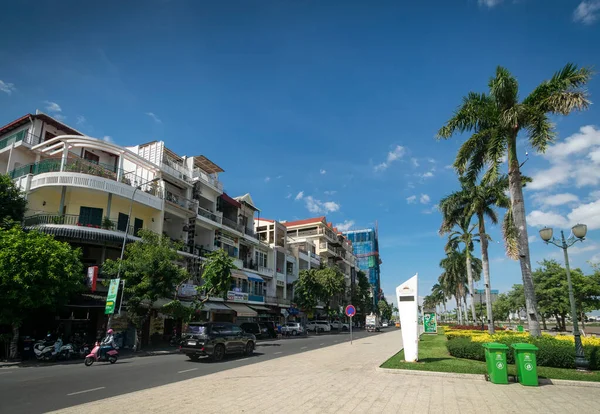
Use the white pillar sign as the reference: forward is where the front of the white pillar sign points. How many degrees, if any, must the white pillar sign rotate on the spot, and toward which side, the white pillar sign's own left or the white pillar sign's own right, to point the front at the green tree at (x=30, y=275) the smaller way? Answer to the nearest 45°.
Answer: approximately 90° to the white pillar sign's own right

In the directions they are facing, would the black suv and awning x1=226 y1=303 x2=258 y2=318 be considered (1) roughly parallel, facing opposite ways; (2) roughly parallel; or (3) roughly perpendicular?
roughly perpendicular

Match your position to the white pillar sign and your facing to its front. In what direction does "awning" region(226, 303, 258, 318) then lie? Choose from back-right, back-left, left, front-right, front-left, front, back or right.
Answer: back-right

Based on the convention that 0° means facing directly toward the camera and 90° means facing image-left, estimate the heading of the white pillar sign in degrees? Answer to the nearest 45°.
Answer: approximately 0°

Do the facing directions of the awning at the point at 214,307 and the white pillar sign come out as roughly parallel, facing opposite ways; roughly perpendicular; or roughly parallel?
roughly perpendicular

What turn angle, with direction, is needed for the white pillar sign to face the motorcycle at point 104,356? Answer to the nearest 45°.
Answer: approximately 90° to its right

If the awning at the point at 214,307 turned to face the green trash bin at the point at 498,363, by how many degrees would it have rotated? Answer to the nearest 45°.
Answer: approximately 45° to its right

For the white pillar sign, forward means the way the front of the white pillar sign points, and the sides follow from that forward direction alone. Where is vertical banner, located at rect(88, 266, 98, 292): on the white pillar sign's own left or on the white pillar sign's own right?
on the white pillar sign's own right

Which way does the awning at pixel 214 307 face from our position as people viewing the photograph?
facing the viewer and to the right of the viewer

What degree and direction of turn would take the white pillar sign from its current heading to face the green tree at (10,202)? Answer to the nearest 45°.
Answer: approximately 90° to its right

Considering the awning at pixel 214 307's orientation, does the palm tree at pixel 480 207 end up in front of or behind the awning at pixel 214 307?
in front

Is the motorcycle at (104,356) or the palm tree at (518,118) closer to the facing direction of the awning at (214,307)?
the palm tree

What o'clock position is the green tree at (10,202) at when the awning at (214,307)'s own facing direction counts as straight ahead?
The green tree is roughly at 3 o'clock from the awning.

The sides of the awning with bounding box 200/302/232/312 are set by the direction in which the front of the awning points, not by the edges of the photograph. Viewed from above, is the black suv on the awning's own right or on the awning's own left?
on the awning's own right
